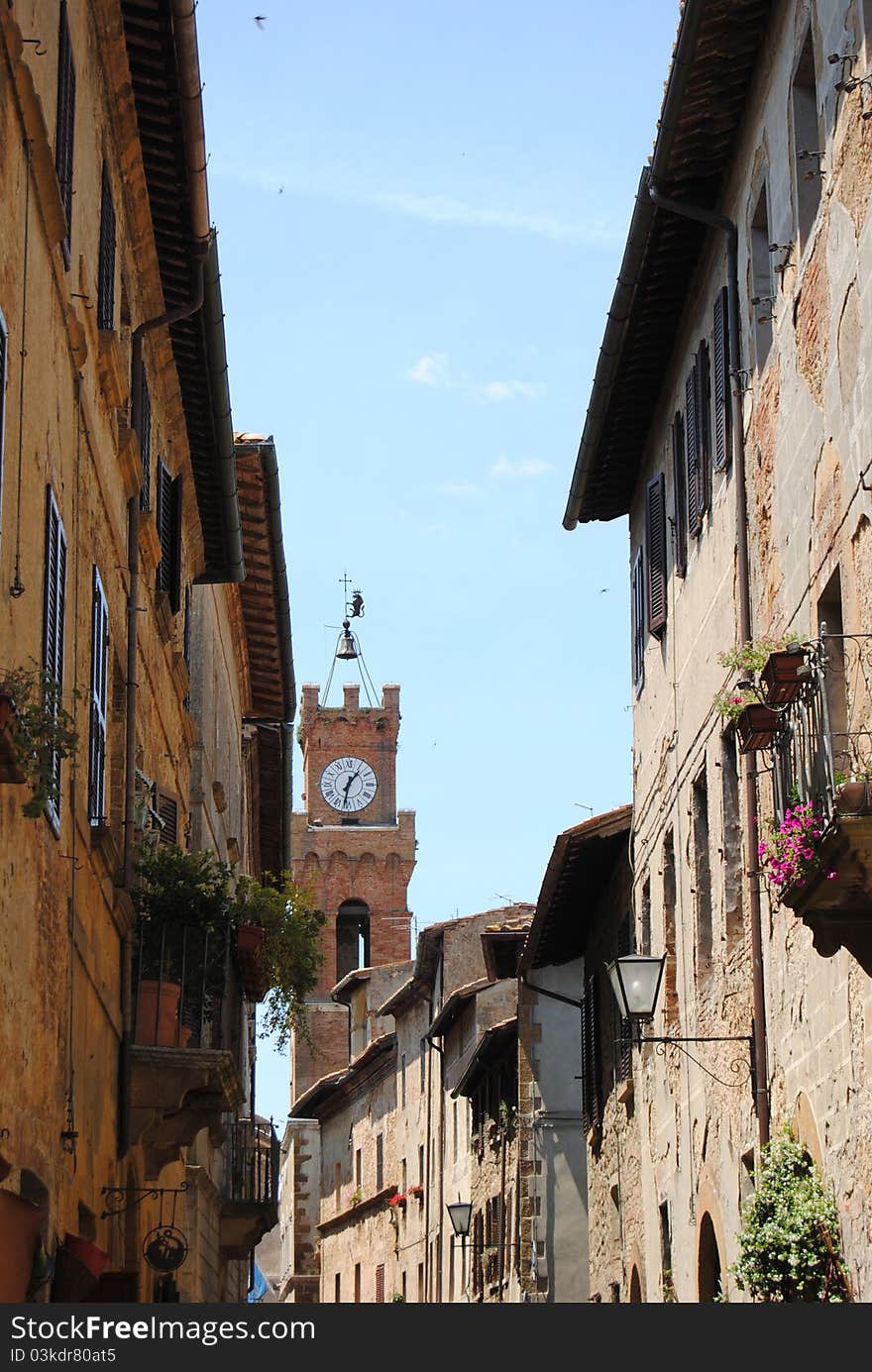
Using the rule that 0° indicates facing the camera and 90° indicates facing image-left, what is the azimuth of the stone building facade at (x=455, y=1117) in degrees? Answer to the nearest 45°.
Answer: approximately 45°

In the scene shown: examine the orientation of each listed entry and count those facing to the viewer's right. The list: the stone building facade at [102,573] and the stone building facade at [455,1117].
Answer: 1

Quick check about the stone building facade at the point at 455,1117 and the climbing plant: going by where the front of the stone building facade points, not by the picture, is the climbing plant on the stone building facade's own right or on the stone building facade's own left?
on the stone building facade's own left

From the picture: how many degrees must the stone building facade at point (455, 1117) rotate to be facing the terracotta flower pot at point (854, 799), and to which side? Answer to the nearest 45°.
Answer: approximately 45° to its left

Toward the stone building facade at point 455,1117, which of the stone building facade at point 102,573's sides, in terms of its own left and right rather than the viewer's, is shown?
left

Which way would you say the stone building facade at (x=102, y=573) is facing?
to the viewer's right

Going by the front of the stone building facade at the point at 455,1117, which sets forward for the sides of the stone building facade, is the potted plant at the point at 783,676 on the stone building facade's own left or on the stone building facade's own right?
on the stone building facade's own left

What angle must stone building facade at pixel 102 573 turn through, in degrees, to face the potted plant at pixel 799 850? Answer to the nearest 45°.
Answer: approximately 45° to its right
